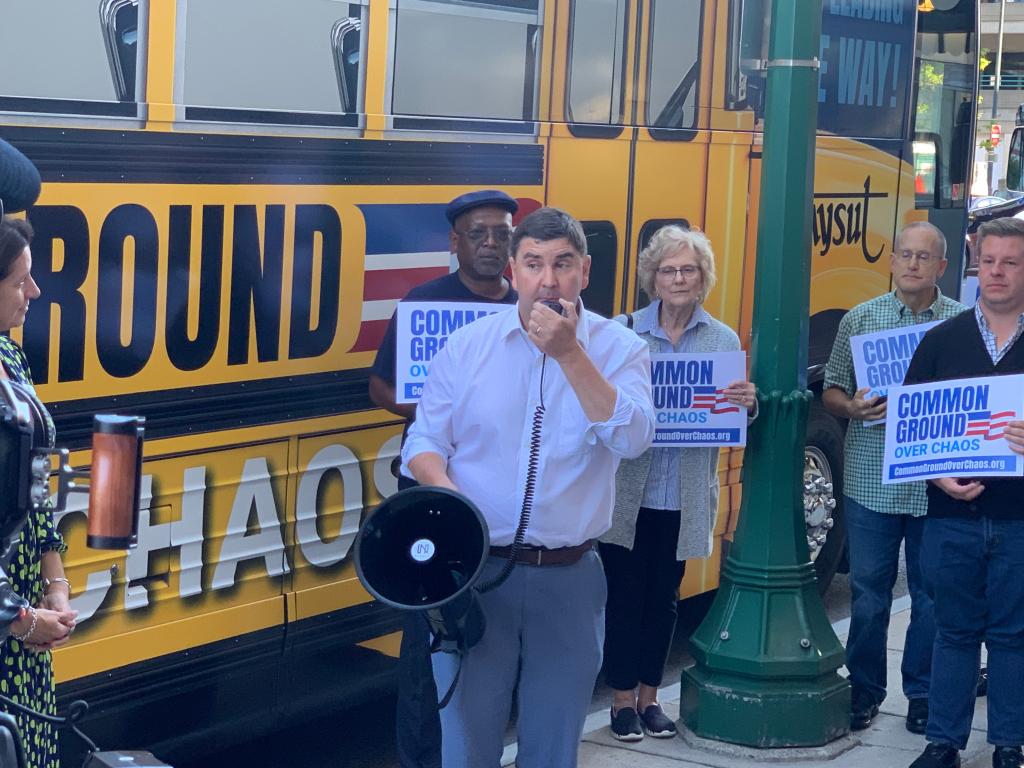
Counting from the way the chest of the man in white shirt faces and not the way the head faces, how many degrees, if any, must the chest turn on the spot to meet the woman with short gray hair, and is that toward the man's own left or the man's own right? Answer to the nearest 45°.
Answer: approximately 180°

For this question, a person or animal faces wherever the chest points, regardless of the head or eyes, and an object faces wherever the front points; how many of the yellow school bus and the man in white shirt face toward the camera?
1

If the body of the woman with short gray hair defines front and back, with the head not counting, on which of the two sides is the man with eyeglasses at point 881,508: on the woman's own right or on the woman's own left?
on the woman's own left

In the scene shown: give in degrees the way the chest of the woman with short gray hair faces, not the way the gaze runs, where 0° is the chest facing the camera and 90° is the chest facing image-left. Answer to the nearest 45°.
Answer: approximately 0°

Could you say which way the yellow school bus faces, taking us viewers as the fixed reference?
facing away from the viewer and to the right of the viewer

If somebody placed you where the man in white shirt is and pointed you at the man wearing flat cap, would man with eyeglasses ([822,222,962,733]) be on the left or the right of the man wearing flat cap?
right

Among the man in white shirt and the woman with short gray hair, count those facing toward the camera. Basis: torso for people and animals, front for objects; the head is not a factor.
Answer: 2

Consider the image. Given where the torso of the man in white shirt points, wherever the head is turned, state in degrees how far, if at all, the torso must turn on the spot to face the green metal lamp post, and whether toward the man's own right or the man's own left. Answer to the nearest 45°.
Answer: approximately 135° to the man's own left

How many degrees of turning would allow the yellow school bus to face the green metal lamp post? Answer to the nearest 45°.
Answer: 0° — it already faces it

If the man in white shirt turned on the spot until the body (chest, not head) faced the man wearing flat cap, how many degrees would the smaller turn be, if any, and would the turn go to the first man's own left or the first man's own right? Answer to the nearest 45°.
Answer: approximately 180°
